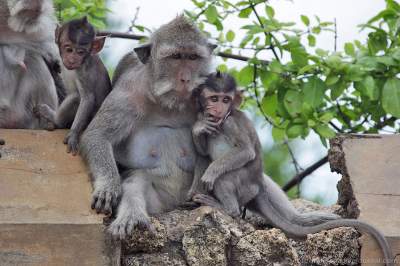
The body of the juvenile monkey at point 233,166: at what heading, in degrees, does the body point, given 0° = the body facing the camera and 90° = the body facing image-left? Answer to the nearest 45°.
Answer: approximately 45°

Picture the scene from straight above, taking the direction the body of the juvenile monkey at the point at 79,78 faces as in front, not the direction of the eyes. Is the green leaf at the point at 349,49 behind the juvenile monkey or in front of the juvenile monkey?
behind

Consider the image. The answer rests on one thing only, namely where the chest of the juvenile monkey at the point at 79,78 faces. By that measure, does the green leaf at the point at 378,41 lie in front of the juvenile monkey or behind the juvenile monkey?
behind
